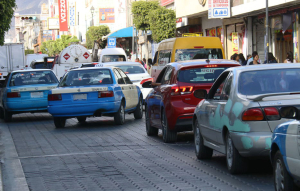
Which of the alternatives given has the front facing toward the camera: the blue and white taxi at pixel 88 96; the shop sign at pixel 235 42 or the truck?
the shop sign

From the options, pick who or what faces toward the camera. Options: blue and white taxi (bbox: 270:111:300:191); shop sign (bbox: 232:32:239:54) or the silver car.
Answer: the shop sign

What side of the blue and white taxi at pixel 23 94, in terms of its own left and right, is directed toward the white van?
front

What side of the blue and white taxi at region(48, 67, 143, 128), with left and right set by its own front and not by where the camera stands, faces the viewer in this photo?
back

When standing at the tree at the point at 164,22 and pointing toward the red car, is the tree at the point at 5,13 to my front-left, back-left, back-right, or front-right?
front-right

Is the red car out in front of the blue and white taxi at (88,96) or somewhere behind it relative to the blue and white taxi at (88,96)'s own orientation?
behind

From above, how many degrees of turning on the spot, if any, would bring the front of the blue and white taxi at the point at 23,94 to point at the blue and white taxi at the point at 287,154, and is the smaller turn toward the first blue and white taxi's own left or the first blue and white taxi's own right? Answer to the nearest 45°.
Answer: approximately 180°

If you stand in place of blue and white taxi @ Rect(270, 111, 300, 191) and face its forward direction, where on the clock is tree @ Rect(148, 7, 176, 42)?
The tree is roughly at 1 o'clock from the blue and white taxi.

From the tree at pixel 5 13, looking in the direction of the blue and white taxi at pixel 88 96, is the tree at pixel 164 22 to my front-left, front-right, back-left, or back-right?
back-left

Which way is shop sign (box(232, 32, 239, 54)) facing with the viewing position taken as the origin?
facing the viewer

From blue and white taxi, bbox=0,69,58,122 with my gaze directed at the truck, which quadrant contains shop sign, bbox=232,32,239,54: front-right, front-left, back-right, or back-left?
front-right

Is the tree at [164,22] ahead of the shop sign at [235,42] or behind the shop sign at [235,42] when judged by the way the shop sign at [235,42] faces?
behind

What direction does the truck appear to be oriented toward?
away from the camera

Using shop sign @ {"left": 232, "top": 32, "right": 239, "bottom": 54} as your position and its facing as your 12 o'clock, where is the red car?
The red car is roughly at 12 o'clock from the shop sign.

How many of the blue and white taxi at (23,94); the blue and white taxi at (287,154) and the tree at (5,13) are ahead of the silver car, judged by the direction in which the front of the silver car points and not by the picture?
2

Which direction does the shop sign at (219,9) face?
toward the camera

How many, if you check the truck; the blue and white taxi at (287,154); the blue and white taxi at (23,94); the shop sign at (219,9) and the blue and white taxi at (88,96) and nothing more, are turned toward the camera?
1

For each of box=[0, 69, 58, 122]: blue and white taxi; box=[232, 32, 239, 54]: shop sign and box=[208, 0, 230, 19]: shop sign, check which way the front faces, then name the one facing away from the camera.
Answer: the blue and white taxi
